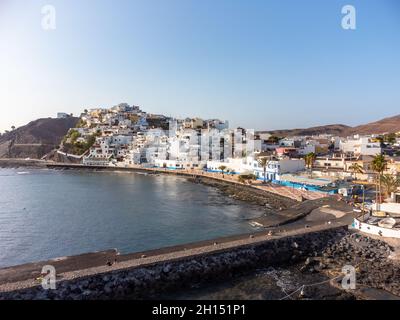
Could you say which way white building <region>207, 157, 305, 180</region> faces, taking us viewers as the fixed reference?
facing the viewer and to the left of the viewer

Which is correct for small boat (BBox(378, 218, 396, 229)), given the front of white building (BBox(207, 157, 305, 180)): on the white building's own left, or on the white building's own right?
on the white building's own left

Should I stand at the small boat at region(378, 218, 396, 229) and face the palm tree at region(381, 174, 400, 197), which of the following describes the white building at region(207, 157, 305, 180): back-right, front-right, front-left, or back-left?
front-left

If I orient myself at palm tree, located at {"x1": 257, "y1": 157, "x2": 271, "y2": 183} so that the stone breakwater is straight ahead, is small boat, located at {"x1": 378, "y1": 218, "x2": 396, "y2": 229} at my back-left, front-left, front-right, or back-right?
front-left

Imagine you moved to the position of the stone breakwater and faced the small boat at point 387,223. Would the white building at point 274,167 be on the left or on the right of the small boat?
left

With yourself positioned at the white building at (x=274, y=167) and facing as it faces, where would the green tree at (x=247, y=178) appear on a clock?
The green tree is roughly at 2 o'clock from the white building.

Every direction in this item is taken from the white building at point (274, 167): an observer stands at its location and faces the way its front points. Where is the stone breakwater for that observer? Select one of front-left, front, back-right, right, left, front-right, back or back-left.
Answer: front-left
